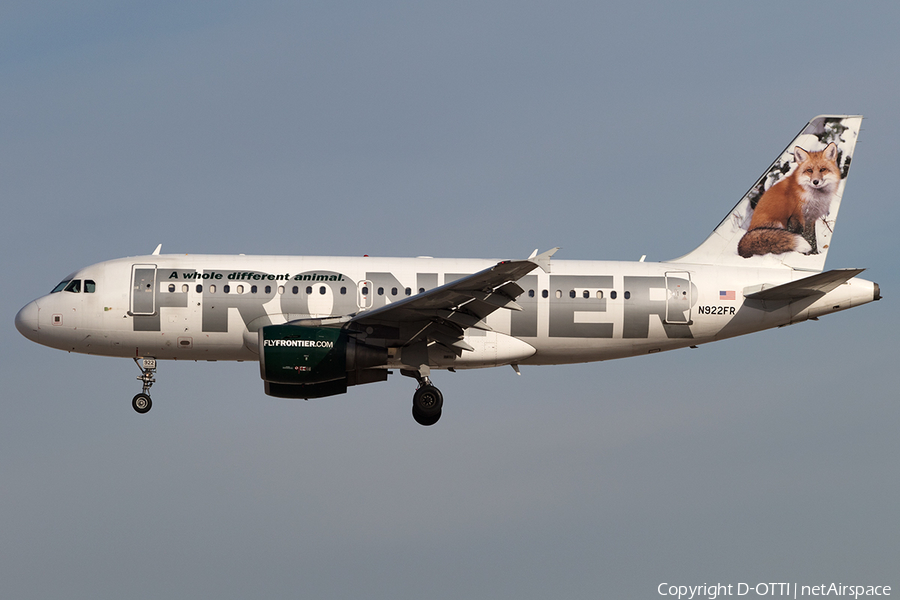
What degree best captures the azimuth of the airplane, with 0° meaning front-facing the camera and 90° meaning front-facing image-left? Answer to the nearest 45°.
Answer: approximately 90°
